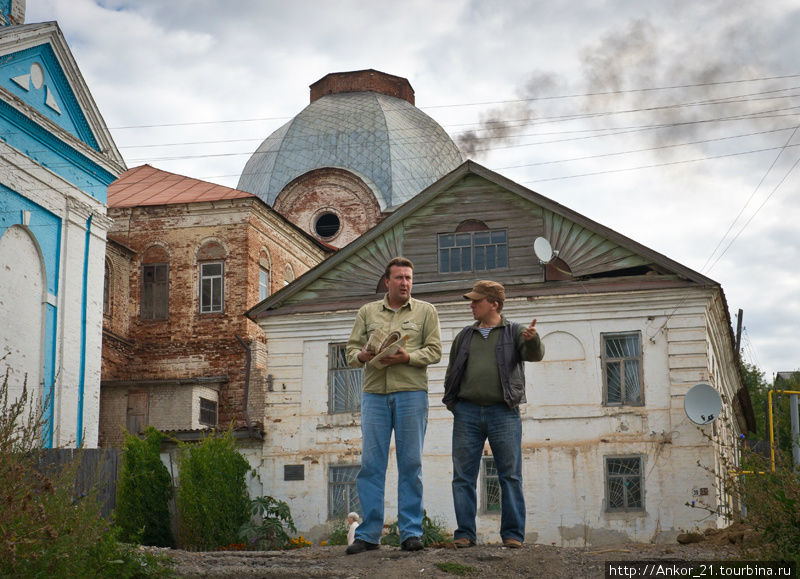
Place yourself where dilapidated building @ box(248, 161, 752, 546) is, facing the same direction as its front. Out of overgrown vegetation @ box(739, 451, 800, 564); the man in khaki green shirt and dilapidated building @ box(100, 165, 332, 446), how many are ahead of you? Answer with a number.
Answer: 2

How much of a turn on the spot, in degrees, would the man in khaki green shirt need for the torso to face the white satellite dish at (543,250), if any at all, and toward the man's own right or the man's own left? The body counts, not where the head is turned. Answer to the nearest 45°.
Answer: approximately 180°

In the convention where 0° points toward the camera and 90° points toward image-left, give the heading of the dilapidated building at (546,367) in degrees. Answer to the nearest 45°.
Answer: approximately 0°

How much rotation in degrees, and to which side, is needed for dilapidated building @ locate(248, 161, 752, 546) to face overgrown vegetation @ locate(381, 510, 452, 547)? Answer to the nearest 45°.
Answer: approximately 45° to its right

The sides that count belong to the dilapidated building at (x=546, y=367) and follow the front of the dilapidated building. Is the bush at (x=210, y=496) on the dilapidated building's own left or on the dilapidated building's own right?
on the dilapidated building's own right

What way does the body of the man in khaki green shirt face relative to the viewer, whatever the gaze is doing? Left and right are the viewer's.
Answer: facing the viewer

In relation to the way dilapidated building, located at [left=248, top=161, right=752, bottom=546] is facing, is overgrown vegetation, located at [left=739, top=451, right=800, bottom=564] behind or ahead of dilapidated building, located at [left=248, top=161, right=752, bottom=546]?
ahead

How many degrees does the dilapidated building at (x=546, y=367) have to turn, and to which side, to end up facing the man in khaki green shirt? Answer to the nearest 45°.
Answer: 0° — it already faces them

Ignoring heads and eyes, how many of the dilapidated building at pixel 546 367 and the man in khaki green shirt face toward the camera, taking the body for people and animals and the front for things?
2
